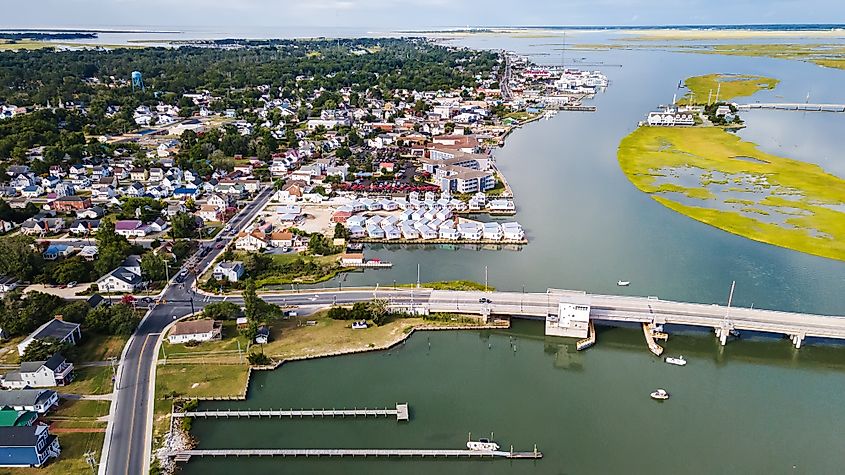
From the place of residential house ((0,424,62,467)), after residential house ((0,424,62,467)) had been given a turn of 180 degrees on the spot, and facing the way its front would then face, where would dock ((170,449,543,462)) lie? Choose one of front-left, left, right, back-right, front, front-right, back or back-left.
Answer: back-left

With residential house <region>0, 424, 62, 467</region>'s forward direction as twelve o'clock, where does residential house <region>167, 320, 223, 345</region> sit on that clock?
residential house <region>167, 320, 223, 345</region> is roughly at 11 o'clock from residential house <region>0, 424, 62, 467</region>.

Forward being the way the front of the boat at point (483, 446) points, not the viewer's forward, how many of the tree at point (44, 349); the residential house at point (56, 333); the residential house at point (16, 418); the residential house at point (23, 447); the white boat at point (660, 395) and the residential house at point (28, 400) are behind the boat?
5

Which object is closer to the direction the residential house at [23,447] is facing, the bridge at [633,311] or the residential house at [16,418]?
the bridge

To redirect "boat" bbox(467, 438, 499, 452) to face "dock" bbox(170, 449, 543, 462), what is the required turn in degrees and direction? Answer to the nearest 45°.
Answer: approximately 180°

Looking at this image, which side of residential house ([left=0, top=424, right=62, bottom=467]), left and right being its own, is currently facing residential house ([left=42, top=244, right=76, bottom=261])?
left

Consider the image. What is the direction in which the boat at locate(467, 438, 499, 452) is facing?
to the viewer's right

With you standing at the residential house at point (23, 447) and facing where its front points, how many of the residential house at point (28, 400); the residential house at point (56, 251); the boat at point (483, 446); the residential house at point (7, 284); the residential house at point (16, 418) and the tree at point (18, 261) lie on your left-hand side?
5

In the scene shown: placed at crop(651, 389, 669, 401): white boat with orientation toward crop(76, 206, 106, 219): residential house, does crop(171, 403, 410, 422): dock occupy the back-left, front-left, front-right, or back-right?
front-left

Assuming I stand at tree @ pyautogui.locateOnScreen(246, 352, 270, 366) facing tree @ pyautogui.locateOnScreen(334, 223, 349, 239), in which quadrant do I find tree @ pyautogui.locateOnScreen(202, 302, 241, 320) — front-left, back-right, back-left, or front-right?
front-left

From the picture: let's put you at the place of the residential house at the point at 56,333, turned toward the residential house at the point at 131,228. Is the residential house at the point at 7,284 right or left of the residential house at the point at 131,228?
left

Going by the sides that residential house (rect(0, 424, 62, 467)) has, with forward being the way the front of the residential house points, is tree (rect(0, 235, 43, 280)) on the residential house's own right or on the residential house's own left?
on the residential house's own left

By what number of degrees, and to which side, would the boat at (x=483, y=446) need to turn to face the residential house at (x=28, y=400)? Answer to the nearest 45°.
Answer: approximately 180°

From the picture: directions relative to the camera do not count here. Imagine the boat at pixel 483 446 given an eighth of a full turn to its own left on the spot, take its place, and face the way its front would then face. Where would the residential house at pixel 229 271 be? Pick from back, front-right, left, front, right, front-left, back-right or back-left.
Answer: left

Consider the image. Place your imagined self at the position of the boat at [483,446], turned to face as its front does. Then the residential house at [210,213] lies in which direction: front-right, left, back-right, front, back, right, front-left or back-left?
back-left

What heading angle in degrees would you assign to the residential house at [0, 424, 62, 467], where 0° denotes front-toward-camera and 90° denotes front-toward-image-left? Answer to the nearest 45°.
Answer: approximately 270°

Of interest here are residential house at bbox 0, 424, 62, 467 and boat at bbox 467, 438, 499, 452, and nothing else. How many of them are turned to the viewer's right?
2

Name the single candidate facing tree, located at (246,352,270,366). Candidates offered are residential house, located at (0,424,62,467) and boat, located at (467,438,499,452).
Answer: the residential house

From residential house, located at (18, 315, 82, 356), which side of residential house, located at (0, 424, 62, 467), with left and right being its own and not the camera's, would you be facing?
left

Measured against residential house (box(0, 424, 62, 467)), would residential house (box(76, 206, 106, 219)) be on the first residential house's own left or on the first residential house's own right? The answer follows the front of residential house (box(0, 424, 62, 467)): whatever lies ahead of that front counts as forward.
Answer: on the first residential house's own left

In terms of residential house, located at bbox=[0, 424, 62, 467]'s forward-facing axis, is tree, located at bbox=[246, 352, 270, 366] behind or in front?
in front

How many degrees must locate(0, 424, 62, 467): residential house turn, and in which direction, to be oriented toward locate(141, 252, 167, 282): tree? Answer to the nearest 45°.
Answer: approximately 45° to its left

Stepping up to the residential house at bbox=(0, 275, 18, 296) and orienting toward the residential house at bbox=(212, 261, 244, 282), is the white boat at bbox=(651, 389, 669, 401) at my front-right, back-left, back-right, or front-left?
front-right
